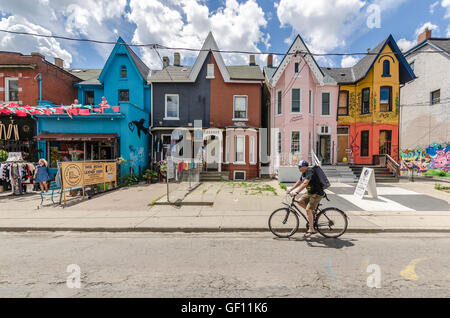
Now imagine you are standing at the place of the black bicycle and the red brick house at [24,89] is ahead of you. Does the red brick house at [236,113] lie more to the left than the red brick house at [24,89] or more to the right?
right

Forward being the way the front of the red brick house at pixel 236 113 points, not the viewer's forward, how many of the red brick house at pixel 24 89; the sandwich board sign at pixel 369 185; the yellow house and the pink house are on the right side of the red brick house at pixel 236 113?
1

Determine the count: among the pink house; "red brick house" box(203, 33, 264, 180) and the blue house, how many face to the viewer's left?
0

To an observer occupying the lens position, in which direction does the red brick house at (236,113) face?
facing the viewer

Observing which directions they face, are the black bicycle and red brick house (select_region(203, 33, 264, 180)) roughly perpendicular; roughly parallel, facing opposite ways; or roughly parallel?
roughly perpendicular

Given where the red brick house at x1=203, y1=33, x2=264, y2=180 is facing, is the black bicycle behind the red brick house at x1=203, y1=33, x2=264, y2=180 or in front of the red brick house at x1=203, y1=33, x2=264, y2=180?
in front

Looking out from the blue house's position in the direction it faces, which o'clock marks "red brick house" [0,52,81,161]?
The red brick house is roughly at 4 o'clock from the blue house.

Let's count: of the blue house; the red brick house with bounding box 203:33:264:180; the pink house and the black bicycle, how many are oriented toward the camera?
3

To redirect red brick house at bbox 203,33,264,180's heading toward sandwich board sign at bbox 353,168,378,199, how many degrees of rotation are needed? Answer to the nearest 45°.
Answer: approximately 45° to its left

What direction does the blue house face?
toward the camera

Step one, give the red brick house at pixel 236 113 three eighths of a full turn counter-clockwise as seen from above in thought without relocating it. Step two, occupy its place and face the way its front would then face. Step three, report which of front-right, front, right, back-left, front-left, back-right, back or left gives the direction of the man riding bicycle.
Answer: back-right
